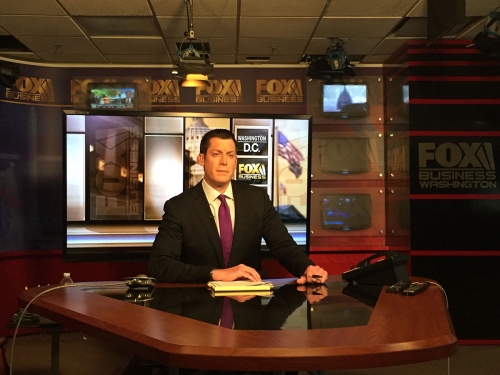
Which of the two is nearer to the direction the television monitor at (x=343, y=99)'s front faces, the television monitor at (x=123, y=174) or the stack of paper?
the stack of paper

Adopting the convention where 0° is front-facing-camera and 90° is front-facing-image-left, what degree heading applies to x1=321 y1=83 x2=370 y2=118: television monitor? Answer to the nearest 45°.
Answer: approximately 0°

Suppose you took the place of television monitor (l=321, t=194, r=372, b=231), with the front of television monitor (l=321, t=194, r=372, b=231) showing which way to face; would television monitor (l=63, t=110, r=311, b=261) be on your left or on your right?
on your right

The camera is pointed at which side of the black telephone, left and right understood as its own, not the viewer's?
left
